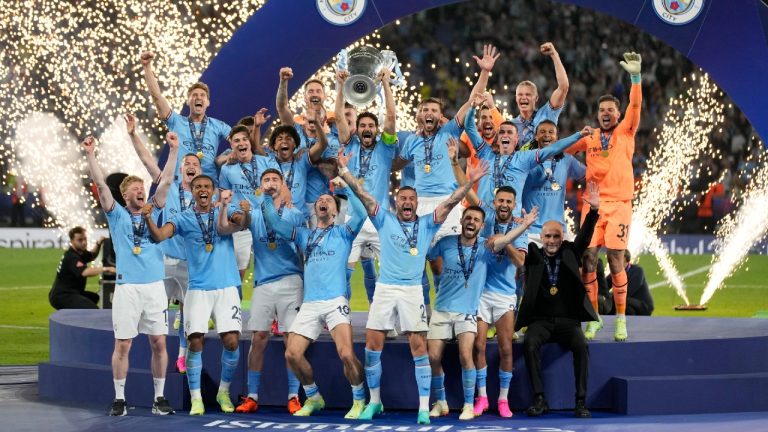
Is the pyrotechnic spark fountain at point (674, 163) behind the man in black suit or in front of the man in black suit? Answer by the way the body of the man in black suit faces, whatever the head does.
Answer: behind

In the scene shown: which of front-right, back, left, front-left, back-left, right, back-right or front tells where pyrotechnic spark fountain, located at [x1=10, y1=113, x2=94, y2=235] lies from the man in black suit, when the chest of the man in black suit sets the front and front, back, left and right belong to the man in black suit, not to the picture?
back-right

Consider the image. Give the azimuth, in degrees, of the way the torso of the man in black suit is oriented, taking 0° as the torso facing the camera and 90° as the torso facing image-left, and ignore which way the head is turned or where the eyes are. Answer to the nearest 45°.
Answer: approximately 0°

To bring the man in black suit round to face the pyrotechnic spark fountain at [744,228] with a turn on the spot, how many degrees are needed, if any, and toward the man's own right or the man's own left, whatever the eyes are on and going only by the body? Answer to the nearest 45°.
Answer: approximately 180°
